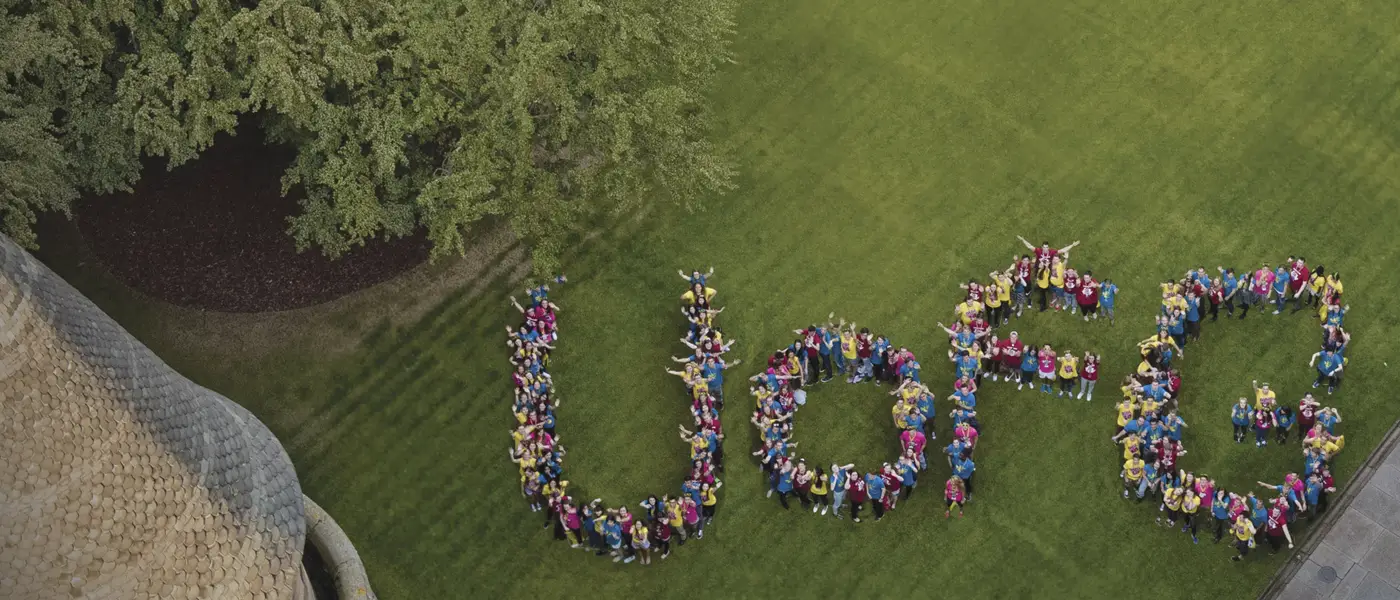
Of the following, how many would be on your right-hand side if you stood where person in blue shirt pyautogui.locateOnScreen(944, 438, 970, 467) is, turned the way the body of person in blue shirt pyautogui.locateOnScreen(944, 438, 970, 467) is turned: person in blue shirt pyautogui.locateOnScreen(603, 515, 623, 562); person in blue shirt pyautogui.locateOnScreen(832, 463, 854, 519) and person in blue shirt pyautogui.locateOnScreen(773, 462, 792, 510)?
3

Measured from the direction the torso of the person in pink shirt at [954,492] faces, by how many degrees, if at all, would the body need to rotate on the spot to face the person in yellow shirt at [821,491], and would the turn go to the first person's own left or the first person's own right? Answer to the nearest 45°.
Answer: approximately 90° to the first person's own right

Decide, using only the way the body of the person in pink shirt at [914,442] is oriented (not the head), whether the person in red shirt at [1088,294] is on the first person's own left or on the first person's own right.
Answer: on the first person's own left

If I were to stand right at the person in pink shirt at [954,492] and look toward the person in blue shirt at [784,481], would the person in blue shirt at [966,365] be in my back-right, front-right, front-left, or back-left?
back-right

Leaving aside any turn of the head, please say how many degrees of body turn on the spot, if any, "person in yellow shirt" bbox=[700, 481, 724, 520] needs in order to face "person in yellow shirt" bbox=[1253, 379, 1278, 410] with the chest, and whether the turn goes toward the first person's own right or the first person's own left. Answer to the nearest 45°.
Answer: approximately 135° to the first person's own left

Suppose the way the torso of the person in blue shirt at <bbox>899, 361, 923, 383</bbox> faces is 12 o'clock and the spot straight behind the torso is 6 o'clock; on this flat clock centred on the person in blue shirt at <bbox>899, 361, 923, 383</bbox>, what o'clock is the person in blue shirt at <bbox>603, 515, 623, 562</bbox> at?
the person in blue shirt at <bbox>603, 515, 623, 562</bbox> is roughly at 2 o'clock from the person in blue shirt at <bbox>899, 361, 923, 383</bbox>.

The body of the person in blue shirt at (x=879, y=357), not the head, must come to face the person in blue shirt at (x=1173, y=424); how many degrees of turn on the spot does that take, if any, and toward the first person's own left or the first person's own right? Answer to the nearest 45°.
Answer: approximately 90° to the first person's own left

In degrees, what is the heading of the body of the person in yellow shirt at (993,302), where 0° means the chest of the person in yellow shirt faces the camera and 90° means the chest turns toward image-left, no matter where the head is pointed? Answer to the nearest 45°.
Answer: approximately 0°

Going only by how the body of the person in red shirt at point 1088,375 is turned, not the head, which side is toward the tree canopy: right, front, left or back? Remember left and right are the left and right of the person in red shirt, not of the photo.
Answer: right

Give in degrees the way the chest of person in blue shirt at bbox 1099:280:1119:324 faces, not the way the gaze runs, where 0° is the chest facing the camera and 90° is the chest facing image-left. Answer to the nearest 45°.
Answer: approximately 0°

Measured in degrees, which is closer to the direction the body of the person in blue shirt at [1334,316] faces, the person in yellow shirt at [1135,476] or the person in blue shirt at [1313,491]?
the person in blue shirt
